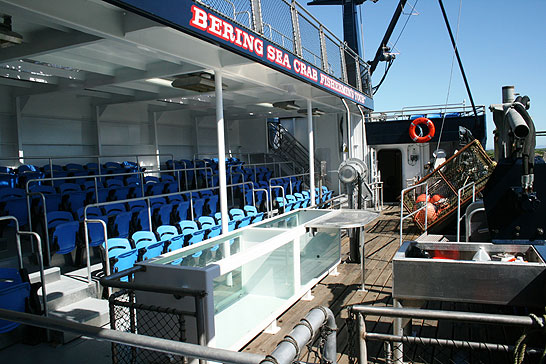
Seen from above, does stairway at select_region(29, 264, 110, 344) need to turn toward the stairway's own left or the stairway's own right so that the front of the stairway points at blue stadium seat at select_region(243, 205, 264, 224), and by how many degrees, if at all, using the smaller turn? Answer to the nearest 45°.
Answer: approximately 90° to the stairway's own left

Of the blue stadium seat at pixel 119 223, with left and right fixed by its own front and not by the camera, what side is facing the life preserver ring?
left

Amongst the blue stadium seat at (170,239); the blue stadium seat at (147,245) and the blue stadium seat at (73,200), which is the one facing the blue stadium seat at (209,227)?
the blue stadium seat at (73,200)

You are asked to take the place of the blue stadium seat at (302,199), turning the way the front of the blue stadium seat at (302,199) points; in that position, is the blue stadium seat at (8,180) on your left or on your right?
on your right

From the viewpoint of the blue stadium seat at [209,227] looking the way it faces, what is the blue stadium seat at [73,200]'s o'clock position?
the blue stadium seat at [73,200] is roughly at 5 o'clock from the blue stadium seat at [209,227].

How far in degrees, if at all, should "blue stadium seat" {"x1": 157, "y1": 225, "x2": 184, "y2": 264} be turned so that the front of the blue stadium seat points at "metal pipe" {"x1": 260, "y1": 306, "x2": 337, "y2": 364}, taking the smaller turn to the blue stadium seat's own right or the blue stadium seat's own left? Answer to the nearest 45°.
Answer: approximately 45° to the blue stadium seat's own right

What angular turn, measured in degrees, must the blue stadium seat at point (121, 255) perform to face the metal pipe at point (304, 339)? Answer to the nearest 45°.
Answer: approximately 45° to its right

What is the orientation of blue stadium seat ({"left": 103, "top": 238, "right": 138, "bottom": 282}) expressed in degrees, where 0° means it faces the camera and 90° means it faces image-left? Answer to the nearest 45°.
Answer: approximately 315°

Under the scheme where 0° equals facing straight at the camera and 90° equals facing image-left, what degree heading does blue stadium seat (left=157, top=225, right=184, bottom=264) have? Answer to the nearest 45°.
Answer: approximately 315°

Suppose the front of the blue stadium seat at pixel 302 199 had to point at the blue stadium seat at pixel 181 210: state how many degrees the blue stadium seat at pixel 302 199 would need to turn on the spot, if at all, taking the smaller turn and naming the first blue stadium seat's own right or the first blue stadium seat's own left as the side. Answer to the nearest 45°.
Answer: approximately 90° to the first blue stadium seat's own right

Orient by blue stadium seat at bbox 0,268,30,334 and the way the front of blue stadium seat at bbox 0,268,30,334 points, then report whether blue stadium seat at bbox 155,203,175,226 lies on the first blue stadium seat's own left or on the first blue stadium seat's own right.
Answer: on the first blue stadium seat's own left
